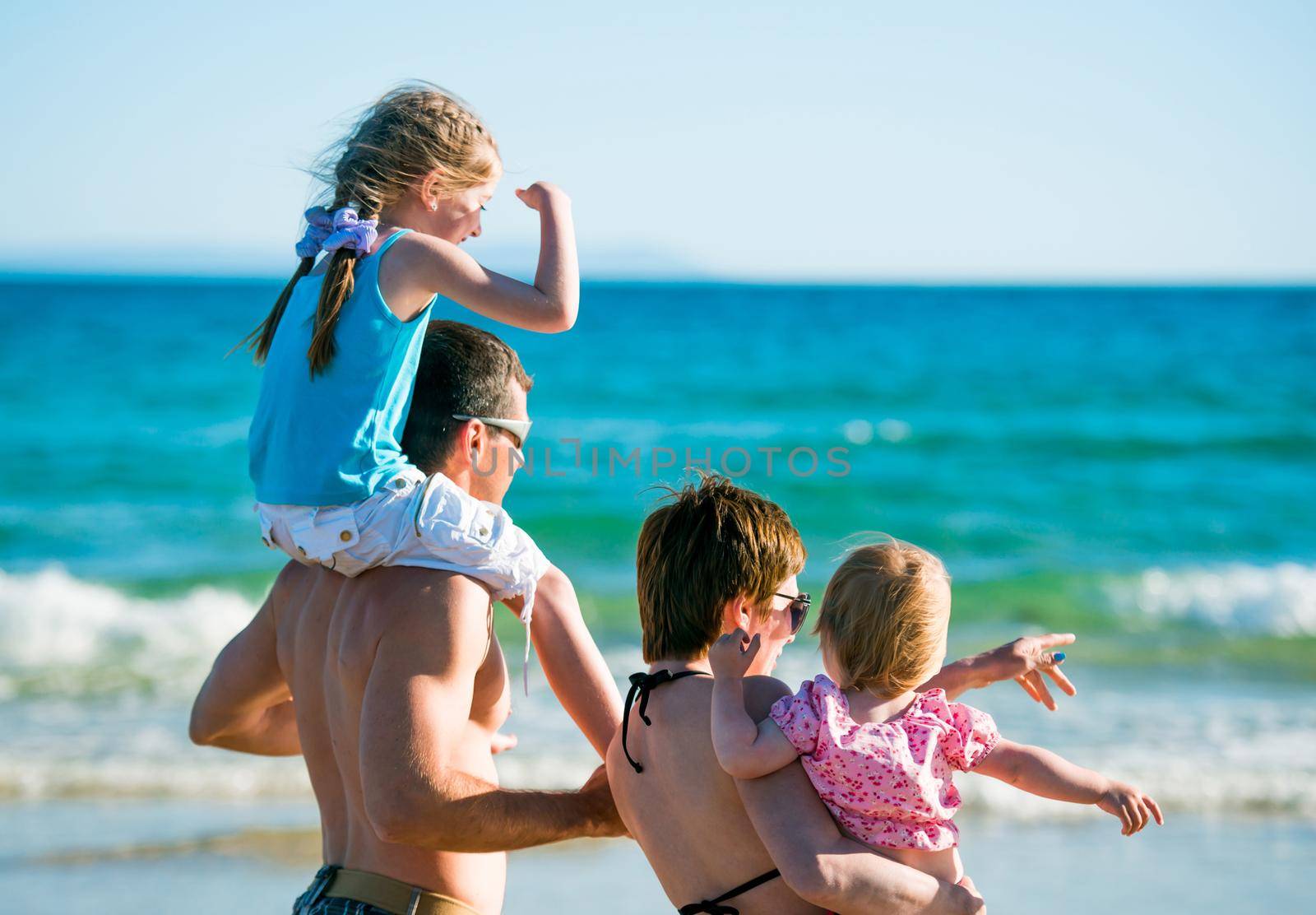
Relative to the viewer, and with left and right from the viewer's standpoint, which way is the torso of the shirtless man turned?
facing away from the viewer and to the right of the viewer

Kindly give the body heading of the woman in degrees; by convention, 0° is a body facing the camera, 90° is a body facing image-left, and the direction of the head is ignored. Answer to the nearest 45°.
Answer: approximately 225°

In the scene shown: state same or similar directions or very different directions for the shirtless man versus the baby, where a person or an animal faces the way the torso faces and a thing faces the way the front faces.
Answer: same or similar directions

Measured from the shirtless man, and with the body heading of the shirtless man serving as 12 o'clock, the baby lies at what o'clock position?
The baby is roughly at 2 o'clock from the shirtless man.

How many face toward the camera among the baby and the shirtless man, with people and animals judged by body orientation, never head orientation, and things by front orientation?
0

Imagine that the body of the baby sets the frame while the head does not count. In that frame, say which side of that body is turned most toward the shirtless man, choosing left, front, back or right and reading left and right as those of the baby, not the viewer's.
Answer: left

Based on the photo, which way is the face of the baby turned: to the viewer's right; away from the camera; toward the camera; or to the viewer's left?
away from the camera

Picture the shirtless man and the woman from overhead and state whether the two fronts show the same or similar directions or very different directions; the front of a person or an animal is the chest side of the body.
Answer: same or similar directions

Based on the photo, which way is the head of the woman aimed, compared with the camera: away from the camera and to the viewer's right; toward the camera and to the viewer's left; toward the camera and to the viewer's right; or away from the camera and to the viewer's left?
away from the camera and to the viewer's right

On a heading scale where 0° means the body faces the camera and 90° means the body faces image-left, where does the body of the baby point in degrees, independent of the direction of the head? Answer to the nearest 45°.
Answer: approximately 180°
